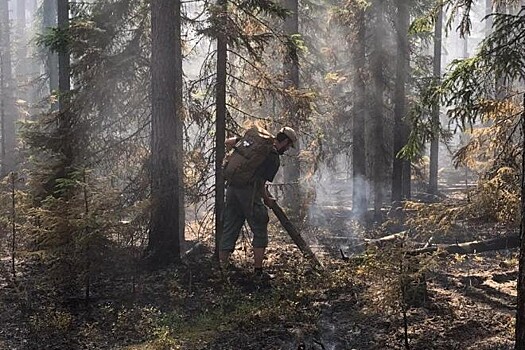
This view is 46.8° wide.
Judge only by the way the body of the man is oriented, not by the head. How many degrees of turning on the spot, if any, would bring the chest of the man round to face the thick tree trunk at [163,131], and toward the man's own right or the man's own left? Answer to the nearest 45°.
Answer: approximately 180°

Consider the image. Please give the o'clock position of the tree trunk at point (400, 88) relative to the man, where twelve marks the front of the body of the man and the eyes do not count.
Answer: The tree trunk is roughly at 10 o'clock from the man.

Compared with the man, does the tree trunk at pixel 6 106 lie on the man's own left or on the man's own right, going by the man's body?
on the man's own left

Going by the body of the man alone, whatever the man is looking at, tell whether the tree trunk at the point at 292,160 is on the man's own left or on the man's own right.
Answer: on the man's own left

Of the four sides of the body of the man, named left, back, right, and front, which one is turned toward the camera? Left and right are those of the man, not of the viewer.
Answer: right

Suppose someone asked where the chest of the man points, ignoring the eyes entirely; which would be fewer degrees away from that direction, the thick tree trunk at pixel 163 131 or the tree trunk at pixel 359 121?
the tree trunk

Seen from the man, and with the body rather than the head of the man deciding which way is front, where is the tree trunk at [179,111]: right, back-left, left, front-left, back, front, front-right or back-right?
back-left

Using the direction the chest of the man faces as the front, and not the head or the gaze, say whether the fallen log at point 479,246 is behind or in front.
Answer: in front

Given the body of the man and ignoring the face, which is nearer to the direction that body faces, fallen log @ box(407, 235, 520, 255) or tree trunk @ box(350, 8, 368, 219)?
the fallen log
